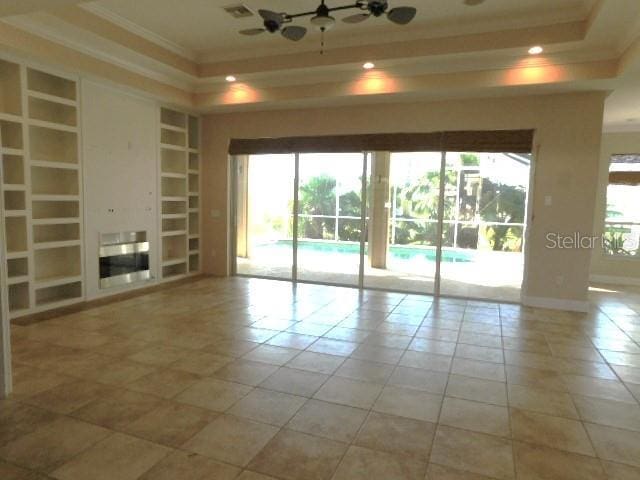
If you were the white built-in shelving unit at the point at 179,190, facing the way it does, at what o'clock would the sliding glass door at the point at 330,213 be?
The sliding glass door is roughly at 11 o'clock from the white built-in shelving unit.

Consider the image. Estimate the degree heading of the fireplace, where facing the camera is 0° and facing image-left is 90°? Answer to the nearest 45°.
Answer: approximately 315°

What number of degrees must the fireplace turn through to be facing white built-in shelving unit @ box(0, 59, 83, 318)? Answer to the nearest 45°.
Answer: approximately 90° to its right

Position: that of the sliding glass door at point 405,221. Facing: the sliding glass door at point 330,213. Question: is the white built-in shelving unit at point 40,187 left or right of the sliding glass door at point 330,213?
left

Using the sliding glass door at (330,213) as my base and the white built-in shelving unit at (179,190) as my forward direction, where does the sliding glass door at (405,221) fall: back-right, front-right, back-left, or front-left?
back-left
